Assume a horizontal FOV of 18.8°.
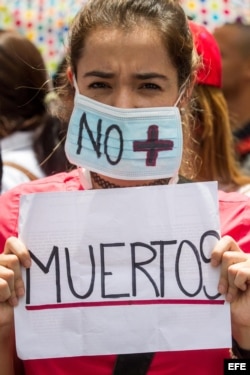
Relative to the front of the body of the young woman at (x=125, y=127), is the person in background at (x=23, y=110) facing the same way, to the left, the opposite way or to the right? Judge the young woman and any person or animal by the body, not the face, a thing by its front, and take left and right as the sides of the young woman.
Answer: the opposite way

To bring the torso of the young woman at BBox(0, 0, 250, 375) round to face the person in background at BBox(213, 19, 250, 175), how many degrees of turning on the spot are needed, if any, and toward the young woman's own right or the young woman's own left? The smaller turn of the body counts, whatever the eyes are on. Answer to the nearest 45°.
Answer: approximately 180°

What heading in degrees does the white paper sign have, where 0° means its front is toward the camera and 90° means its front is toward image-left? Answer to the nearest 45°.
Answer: approximately 0°

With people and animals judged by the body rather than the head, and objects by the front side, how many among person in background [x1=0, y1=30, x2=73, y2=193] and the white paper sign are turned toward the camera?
1

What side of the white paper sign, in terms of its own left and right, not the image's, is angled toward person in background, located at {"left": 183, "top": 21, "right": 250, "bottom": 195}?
back

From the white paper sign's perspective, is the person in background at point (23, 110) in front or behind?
behind

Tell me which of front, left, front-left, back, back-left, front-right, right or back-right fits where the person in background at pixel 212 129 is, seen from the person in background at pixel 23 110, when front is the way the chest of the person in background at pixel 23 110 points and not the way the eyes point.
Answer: back-right

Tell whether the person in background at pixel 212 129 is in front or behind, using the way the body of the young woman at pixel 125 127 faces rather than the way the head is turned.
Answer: behind

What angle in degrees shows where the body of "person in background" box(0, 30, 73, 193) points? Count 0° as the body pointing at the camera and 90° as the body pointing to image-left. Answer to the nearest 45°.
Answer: approximately 180°
